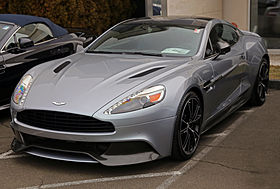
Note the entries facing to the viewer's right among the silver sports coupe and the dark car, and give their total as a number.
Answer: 0

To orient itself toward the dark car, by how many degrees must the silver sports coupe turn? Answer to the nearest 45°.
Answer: approximately 90° to its right

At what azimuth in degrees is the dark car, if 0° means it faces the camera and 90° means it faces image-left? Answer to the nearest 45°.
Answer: approximately 45°

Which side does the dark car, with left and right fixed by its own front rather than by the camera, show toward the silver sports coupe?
left
